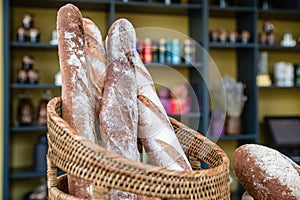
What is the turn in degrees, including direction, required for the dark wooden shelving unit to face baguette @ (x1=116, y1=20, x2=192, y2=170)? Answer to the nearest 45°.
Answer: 0° — it already faces it

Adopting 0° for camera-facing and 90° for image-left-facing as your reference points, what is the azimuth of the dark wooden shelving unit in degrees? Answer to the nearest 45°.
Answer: approximately 0°

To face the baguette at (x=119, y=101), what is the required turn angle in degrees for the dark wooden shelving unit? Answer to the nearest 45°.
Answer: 0° — it already faces it

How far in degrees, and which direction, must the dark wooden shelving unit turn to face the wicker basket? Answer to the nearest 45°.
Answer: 0° — it already faces it

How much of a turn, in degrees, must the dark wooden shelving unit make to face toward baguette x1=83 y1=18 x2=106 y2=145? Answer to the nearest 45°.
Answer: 0° — it already faces it

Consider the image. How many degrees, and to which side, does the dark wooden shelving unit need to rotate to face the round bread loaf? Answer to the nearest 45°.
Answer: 0° — it already faces it

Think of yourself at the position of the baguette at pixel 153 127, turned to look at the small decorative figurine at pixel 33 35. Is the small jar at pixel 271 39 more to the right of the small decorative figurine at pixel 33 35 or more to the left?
right
